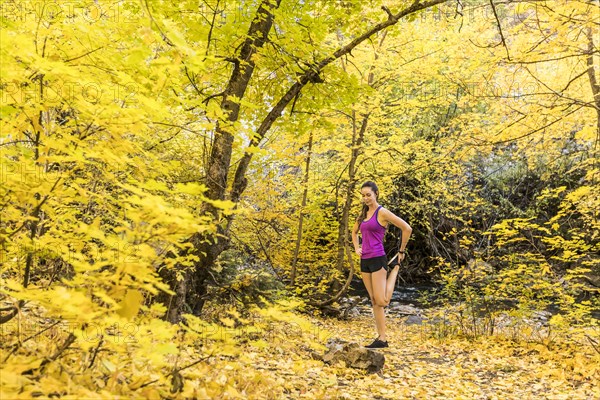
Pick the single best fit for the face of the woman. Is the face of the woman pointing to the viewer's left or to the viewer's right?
to the viewer's left

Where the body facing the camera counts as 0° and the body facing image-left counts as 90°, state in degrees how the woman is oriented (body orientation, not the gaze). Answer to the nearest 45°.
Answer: approximately 45°
